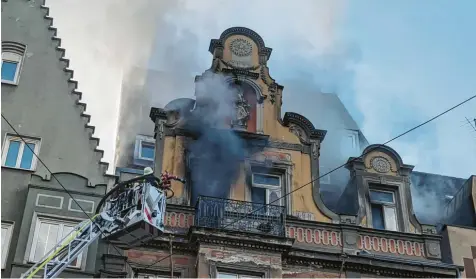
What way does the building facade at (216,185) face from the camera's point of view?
toward the camera

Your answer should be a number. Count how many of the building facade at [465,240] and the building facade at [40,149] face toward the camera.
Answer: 2

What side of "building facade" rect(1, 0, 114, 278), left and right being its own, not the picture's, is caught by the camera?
front

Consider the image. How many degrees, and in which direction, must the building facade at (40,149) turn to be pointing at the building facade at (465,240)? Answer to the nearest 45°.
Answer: approximately 90° to its left

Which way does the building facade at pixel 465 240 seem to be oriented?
toward the camera

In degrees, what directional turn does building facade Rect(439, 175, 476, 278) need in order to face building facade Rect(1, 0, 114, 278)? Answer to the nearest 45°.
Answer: approximately 45° to its right
